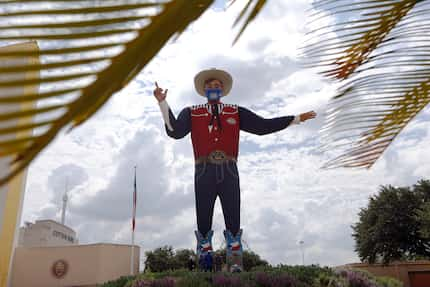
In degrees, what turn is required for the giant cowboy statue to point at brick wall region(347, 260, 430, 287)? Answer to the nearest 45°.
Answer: approximately 135° to its left

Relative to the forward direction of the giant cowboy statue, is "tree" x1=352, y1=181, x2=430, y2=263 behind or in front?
behind

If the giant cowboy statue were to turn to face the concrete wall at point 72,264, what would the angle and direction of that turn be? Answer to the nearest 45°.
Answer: approximately 135° to its right

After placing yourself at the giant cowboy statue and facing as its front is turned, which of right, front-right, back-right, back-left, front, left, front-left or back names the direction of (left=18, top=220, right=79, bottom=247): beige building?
back-right

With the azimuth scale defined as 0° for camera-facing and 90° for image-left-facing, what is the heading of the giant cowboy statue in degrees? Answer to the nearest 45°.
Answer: approximately 0°
